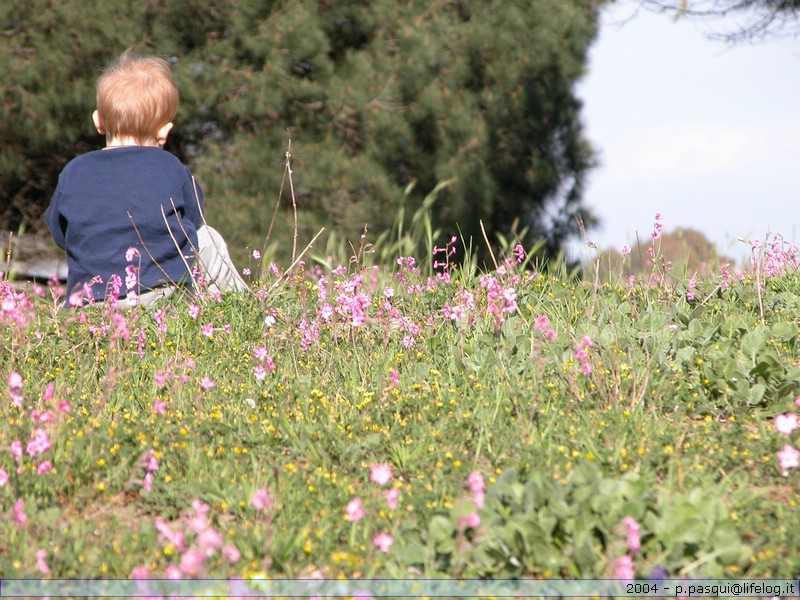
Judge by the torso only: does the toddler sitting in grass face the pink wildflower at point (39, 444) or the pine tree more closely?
the pine tree

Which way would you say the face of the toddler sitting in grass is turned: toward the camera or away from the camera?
away from the camera

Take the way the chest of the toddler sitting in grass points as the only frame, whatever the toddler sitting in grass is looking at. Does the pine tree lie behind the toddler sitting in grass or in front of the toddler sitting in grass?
in front

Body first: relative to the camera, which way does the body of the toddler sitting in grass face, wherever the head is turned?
away from the camera

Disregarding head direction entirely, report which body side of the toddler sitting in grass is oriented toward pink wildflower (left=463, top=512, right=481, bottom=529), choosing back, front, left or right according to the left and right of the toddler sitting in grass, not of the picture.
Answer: back

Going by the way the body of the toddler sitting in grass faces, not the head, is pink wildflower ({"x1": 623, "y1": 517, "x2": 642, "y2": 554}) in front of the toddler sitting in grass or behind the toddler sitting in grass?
behind

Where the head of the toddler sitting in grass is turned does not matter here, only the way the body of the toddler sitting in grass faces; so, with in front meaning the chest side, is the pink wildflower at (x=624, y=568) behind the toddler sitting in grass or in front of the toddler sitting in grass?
behind

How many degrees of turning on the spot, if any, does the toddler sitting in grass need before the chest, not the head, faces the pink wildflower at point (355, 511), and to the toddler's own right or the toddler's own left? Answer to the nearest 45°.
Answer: approximately 180°

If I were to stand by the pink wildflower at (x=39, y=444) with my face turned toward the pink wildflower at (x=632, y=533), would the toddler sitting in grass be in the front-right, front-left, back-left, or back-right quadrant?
back-left

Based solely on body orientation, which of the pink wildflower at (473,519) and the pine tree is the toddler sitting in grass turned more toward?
the pine tree

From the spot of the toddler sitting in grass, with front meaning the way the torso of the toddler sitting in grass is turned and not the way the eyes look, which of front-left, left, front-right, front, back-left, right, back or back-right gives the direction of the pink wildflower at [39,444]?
back
